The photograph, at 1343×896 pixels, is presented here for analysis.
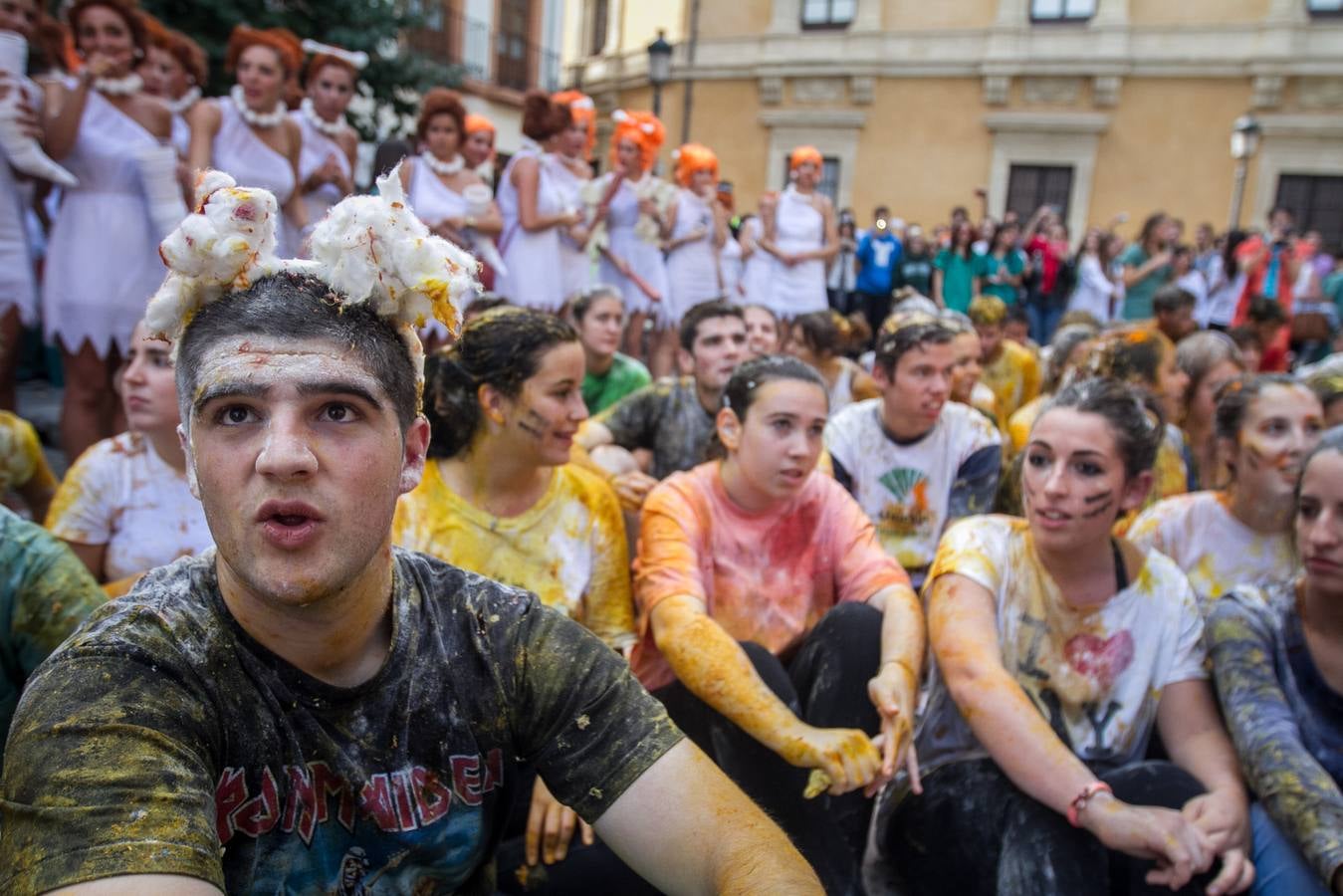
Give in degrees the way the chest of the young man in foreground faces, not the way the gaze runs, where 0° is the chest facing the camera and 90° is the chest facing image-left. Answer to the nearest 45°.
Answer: approximately 0°

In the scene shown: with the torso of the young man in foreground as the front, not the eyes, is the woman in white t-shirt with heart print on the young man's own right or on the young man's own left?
on the young man's own left

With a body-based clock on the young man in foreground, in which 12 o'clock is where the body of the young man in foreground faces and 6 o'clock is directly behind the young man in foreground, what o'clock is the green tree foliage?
The green tree foliage is roughly at 6 o'clock from the young man in foreground.
